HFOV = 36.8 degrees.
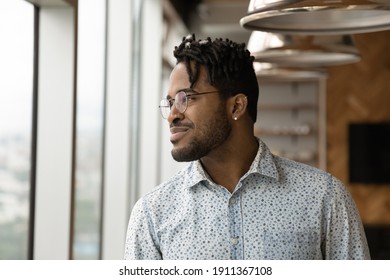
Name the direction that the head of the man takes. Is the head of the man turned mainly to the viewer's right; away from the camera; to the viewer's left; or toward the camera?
to the viewer's left

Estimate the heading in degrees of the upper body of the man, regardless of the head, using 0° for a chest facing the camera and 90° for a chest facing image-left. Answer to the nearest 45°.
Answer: approximately 0°

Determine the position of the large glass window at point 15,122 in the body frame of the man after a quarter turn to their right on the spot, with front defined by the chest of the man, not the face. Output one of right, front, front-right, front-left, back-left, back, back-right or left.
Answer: front-right

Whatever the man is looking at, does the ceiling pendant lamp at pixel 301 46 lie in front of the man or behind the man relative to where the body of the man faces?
behind
